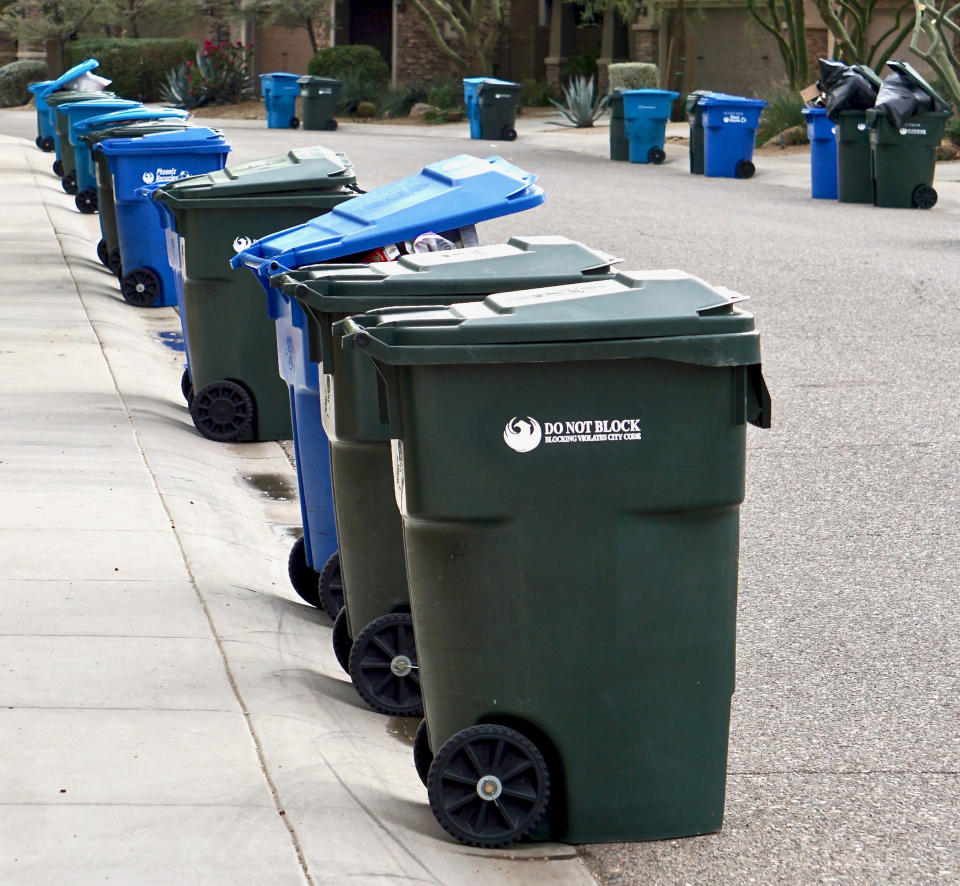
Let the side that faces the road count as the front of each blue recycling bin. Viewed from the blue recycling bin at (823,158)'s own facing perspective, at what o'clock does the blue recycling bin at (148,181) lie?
the blue recycling bin at (148,181) is roughly at 10 o'clock from the blue recycling bin at (823,158).

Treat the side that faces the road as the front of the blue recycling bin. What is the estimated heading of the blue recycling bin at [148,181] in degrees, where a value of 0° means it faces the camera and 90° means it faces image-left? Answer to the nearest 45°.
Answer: approximately 270°

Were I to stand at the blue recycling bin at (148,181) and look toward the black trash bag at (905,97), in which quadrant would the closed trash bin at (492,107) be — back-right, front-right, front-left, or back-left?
front-left

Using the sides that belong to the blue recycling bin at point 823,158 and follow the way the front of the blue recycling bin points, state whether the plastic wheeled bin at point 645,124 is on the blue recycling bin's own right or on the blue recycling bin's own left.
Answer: on the blue recycling bin's own right

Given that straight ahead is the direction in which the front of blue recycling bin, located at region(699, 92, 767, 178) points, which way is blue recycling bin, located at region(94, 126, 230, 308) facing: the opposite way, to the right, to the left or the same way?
the opposite way

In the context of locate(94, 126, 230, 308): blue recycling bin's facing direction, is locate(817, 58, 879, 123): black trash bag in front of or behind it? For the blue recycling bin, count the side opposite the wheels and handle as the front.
in front

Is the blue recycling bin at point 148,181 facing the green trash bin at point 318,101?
no

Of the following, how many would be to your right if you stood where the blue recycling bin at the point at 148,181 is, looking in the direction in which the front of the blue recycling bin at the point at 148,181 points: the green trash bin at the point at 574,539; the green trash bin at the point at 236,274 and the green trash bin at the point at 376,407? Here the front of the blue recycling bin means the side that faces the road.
3

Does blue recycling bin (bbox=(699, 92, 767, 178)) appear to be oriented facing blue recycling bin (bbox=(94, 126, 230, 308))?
no

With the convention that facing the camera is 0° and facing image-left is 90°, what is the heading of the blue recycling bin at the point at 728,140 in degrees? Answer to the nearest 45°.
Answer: approximately 90°

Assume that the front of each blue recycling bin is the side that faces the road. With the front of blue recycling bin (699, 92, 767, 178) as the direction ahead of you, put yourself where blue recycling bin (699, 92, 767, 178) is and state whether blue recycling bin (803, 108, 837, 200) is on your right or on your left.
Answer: on your left

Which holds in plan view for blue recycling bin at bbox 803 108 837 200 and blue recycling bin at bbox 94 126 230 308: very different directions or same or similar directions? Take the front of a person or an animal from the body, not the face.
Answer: very different directions

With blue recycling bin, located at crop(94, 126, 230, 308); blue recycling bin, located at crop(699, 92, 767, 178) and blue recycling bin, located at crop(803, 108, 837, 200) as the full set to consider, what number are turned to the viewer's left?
2

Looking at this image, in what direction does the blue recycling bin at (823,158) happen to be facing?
to the viewer's left

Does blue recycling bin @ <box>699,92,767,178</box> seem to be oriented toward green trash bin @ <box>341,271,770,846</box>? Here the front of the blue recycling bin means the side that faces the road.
no
